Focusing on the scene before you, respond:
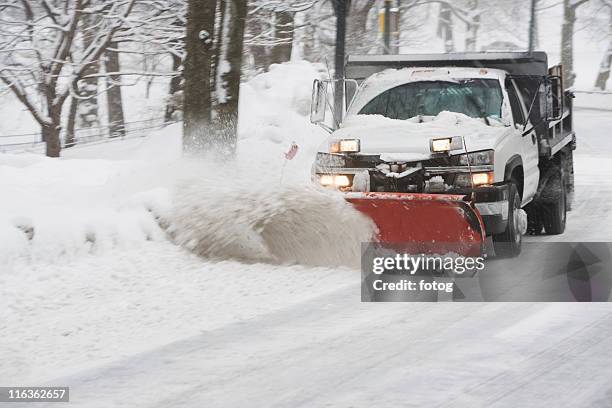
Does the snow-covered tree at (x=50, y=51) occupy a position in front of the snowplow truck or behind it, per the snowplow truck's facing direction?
behind

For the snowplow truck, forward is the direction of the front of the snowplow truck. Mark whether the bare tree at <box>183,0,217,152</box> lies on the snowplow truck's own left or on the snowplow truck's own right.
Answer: on the snowplow truck's own right

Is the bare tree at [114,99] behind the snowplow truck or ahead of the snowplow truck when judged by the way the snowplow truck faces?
behind

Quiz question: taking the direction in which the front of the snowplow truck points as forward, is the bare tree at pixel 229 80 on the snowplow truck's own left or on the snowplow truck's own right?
on the snowplow truck's own right

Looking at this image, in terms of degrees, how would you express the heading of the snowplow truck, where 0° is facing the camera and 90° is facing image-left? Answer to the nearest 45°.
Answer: approximately 0°
